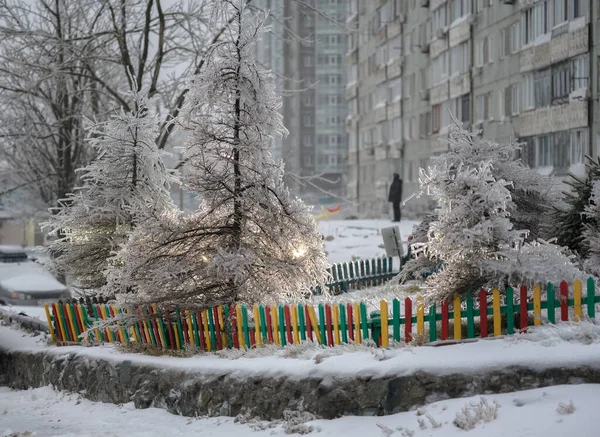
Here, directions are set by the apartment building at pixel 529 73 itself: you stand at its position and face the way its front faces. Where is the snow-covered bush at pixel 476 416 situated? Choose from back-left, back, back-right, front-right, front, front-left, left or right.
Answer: front-left

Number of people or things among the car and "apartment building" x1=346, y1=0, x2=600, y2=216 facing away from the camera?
0

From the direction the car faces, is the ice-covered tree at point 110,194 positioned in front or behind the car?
in front

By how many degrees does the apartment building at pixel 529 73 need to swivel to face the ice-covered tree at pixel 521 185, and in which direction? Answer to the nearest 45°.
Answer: approximately 45° to its left

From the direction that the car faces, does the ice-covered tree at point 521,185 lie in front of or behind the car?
in front

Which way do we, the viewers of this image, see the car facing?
facing the viewer and to the right of the viewer

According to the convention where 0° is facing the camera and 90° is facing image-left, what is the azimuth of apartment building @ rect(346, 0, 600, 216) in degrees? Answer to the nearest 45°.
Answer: approximately 45°

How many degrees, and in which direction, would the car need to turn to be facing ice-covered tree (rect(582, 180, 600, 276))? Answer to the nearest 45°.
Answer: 0° — it already faces it

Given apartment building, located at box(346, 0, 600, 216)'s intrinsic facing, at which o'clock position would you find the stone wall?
The stone wall is roughly at 11 o'clock from the apartment building.

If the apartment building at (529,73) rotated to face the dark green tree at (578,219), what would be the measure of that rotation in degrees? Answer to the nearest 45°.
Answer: approximately 45° to its left
